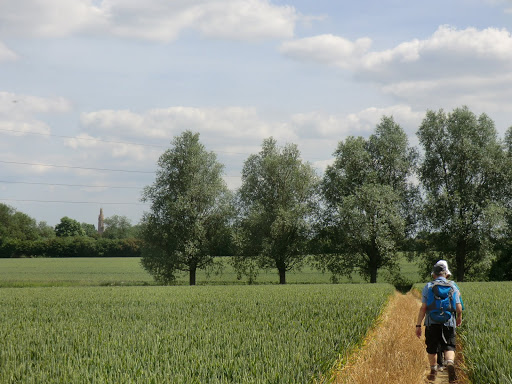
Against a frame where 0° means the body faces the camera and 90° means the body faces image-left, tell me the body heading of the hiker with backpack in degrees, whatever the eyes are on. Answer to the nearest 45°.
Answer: approximately 180°

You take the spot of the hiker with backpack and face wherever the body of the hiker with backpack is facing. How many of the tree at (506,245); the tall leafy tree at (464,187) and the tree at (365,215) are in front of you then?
3

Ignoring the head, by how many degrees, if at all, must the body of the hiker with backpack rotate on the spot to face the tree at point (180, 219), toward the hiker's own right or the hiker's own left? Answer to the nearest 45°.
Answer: approximately 45° to the hiker's own left

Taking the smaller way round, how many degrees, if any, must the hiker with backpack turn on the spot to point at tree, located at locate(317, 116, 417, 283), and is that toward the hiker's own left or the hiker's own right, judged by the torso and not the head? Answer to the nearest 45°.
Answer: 0° — they already face it

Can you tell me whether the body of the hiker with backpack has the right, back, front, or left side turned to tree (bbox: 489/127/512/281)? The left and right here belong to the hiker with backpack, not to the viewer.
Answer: front

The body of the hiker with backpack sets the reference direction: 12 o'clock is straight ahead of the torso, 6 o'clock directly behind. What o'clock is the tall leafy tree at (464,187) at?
The tall leafy tree is roughly at 12 o'clock from the hiker with backpack.
